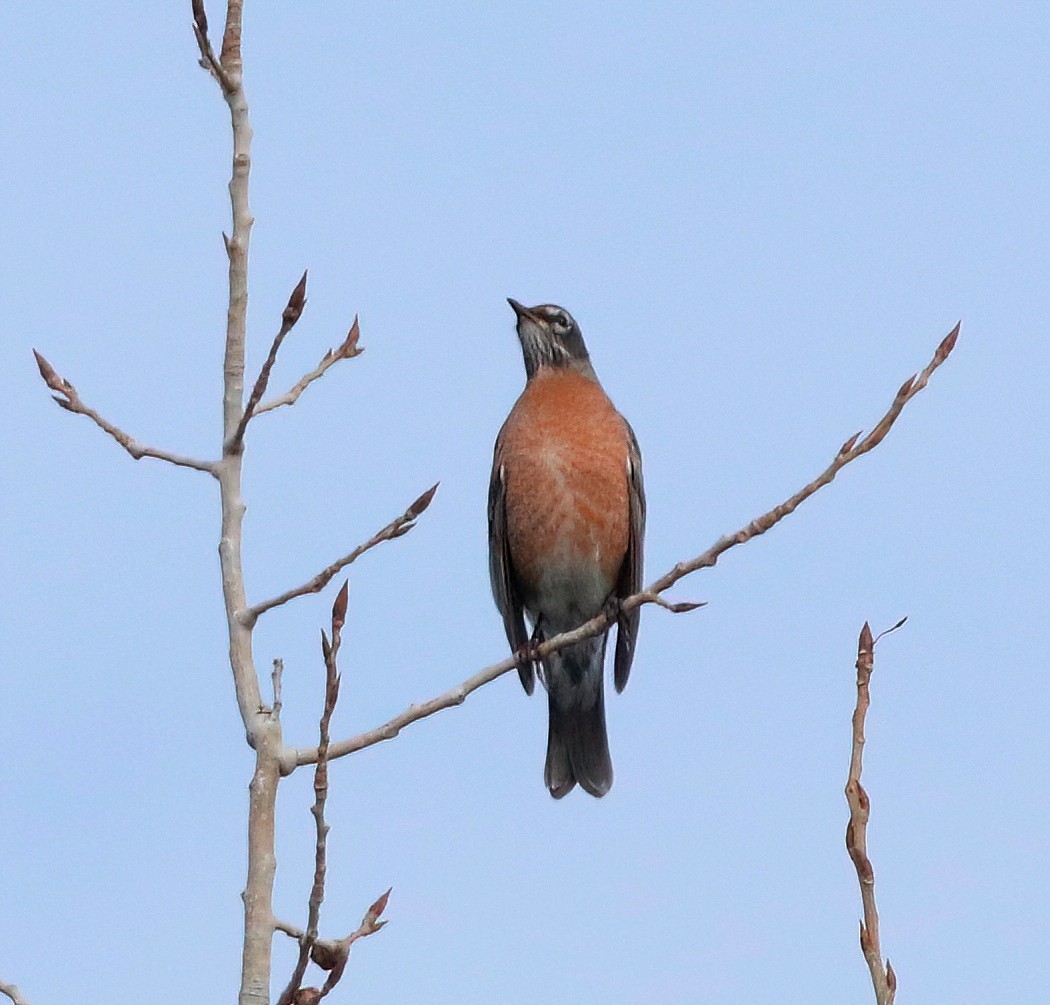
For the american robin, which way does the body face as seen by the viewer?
toward the camera
